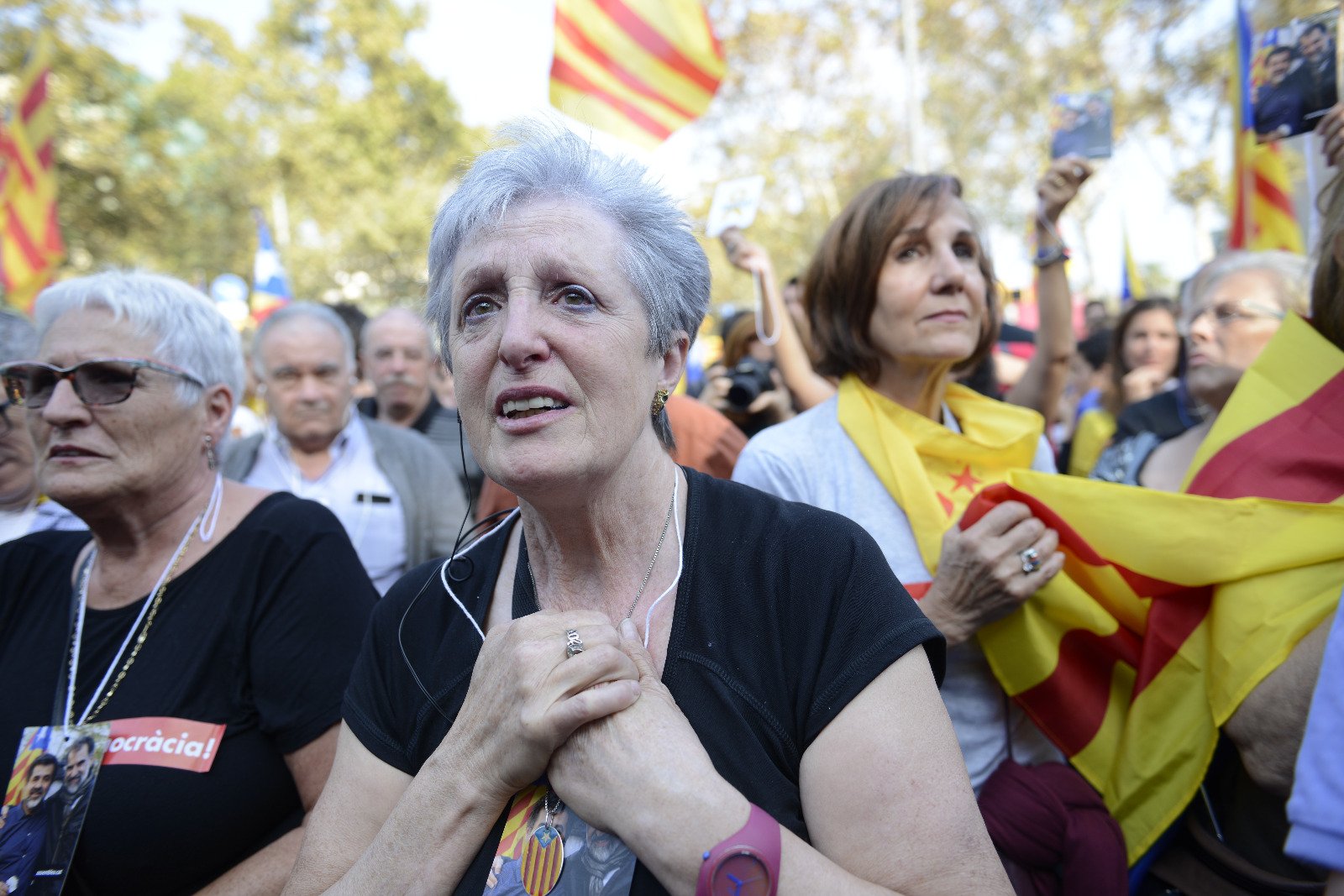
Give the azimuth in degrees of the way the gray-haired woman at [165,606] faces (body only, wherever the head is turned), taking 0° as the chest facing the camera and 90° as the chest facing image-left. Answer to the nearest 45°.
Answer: approximately 45°

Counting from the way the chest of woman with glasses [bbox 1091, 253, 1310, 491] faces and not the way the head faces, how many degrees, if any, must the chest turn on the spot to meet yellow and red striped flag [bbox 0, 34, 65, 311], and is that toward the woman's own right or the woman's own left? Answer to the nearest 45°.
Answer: approximately 45° to the woman's own right

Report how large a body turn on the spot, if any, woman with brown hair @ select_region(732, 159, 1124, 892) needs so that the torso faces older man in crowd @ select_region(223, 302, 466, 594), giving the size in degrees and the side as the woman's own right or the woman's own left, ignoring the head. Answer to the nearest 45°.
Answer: approximately 135° to the woman's own right

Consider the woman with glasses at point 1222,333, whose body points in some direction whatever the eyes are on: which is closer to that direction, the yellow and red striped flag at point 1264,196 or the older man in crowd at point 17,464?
the older man in crowd

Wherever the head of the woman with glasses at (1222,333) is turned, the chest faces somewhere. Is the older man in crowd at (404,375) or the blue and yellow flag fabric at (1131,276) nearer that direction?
the older man in crowd

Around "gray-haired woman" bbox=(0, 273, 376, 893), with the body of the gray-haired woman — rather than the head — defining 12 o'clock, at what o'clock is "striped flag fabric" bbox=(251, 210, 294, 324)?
The striped flag fabric is roughly at 5 o'clock from the gray-haired woman.

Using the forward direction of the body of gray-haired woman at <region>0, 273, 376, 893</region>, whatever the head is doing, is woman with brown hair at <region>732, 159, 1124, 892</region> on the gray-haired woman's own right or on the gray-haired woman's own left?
on the gray-haired woman's own left

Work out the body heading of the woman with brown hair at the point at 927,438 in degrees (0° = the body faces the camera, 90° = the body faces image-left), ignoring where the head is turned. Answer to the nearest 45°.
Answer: approximately 315°

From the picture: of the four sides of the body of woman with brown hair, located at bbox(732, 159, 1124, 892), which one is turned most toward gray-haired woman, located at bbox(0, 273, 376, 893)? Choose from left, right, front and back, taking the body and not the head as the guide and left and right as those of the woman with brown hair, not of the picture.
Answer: right

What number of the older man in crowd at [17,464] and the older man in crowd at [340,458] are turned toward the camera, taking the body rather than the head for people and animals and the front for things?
2

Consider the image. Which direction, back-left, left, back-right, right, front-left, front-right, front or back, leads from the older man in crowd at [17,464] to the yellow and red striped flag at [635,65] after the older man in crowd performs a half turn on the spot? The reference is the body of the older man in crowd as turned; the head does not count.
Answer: right

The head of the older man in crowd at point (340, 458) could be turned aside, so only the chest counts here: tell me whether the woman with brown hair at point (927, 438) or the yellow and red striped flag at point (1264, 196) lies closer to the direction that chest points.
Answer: the woman with brown hair

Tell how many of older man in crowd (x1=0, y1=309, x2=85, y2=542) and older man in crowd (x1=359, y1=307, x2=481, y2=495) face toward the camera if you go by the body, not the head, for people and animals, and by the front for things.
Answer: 2

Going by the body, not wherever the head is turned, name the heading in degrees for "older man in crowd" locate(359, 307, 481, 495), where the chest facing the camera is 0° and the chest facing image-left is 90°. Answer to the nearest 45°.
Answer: approximately 0°
